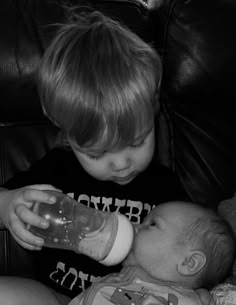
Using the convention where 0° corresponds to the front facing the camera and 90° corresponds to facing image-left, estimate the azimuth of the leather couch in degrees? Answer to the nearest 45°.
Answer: approximately 0°
